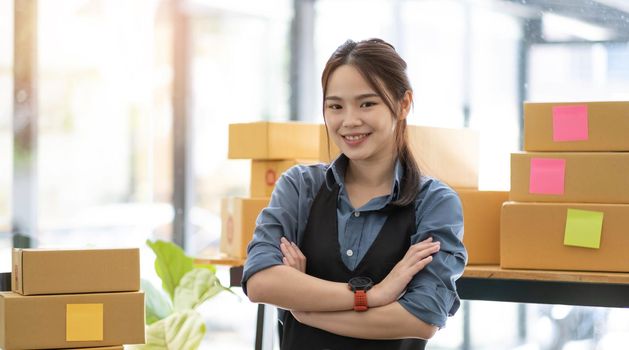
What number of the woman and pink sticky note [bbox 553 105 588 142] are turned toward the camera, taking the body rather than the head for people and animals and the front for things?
2

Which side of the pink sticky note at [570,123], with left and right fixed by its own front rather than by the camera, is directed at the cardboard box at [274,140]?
right

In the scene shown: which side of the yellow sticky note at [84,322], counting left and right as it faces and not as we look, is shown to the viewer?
front

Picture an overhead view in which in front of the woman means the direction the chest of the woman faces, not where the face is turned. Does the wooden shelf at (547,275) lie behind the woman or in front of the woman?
behind

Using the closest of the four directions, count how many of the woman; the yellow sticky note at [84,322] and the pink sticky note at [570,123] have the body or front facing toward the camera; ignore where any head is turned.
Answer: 3

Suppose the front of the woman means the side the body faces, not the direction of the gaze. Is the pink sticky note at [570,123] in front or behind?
behind

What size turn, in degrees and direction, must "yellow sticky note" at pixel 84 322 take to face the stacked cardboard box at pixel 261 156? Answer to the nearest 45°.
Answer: approximately 135° to its left

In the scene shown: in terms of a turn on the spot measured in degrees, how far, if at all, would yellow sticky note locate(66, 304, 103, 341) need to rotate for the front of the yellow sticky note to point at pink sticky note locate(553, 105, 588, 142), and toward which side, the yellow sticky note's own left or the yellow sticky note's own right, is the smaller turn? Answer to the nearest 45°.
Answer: approximately 90° to the yellow sticky note's own left

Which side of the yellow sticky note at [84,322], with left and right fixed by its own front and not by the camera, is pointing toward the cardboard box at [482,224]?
left

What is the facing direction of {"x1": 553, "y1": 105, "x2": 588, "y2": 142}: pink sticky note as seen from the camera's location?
facing the viewer
